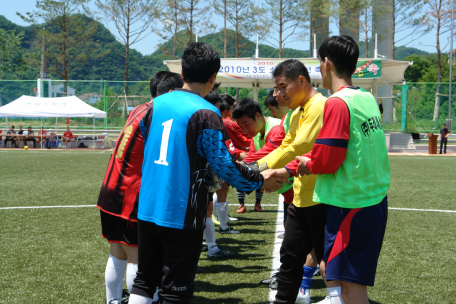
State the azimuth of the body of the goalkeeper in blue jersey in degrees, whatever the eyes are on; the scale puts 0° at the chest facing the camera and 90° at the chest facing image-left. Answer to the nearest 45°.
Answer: approximately 225°

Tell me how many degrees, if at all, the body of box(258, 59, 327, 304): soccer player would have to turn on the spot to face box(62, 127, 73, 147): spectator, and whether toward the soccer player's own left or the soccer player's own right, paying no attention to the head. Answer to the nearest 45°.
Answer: approximately 90° to the soccer player's own right

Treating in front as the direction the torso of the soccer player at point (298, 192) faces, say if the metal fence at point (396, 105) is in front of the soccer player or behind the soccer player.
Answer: behind

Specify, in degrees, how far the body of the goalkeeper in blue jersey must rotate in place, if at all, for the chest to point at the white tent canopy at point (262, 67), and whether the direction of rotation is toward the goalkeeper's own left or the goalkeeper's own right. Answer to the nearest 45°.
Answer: approximately 45° to the goalkeeper's own left

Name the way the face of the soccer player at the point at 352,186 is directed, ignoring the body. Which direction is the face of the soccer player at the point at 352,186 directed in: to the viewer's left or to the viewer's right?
to the viewer's left

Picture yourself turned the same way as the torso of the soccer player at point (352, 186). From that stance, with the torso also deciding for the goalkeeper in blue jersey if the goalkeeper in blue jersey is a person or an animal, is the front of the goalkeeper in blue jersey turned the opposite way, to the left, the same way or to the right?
to the right

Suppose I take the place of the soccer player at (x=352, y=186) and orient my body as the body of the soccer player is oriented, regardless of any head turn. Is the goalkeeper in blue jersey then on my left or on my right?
on my left

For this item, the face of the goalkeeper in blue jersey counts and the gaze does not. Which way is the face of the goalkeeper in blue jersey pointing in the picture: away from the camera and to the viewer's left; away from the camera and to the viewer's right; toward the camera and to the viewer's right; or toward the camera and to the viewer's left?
away from the camera and to the viewer's right

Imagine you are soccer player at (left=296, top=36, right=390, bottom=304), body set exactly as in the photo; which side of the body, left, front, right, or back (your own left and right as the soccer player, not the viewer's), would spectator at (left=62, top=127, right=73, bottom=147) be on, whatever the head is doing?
front

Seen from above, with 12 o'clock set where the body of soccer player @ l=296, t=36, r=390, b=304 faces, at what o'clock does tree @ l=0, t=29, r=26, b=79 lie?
The tree is roughly at 12 o'clock from the soccer player.

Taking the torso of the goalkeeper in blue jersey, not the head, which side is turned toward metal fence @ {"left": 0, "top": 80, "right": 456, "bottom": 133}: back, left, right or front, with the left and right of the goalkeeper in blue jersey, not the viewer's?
front

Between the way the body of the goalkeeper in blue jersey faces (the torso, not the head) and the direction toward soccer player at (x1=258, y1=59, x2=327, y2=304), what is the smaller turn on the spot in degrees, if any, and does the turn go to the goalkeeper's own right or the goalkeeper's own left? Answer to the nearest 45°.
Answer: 0° — they already face them

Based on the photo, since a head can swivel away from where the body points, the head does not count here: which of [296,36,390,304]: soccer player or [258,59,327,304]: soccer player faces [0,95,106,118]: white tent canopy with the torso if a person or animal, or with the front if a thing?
[296,36,390,304]: soccer player

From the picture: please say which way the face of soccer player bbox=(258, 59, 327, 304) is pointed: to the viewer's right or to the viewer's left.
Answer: to the viewer's left

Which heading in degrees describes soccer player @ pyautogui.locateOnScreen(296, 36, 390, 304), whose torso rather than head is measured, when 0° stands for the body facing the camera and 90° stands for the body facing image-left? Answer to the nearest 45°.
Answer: approximately 135°

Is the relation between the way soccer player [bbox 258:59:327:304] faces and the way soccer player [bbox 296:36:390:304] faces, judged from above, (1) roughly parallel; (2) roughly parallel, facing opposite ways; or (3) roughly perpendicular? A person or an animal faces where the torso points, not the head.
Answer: roughly perpendicular

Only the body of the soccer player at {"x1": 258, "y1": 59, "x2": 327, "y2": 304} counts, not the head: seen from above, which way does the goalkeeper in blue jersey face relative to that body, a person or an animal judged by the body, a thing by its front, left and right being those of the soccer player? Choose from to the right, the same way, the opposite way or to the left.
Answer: the opposite way
